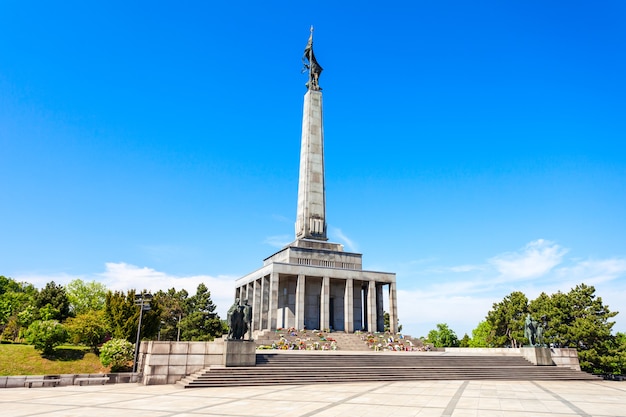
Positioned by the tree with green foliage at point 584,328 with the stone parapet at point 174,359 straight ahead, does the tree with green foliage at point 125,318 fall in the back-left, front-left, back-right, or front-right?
front-right

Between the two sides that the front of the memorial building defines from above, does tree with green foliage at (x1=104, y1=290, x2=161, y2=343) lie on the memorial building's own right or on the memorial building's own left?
on the memorial building's own right

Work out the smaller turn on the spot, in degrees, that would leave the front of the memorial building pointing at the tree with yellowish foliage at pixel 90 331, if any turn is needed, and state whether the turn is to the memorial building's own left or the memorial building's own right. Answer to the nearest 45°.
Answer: approximately 90° to the memorial building's own right

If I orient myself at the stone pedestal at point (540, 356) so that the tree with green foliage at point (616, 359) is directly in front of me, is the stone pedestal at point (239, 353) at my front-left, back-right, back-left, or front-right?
back-left

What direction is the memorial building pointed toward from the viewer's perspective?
toward the camera

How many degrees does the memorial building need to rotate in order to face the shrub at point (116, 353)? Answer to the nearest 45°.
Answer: approximately 45° to its right

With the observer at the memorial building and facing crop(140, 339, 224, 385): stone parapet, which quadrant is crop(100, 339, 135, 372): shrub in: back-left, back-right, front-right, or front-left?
front-right

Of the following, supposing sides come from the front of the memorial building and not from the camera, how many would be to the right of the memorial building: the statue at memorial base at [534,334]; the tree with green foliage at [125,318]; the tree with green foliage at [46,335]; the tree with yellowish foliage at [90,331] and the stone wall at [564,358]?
3

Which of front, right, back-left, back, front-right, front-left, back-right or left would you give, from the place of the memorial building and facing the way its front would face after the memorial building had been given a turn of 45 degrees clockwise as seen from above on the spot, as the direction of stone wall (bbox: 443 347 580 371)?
left

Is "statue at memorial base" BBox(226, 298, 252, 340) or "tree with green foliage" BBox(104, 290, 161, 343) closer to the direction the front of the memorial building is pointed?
the statue at memorial base

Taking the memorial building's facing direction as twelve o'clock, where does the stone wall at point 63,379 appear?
The stone wall is roughly at 1 o'clock from the memorial building.

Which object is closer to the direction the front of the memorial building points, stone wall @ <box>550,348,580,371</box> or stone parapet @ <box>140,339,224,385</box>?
the stone parapet

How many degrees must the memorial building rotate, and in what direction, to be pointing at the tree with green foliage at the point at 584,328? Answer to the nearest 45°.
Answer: approximately 90° to its left

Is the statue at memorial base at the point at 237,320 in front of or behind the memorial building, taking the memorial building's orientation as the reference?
in front

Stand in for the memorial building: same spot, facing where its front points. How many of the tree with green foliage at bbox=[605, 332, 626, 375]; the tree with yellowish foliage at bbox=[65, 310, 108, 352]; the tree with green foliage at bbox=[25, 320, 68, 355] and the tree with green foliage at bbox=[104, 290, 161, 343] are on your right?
3

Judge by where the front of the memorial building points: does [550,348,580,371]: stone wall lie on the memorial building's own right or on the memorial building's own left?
on the memorial building's own left

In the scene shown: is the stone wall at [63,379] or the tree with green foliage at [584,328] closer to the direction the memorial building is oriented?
the stone wall

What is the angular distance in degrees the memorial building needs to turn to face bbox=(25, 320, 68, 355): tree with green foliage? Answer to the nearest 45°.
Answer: approximately 90° to its right
